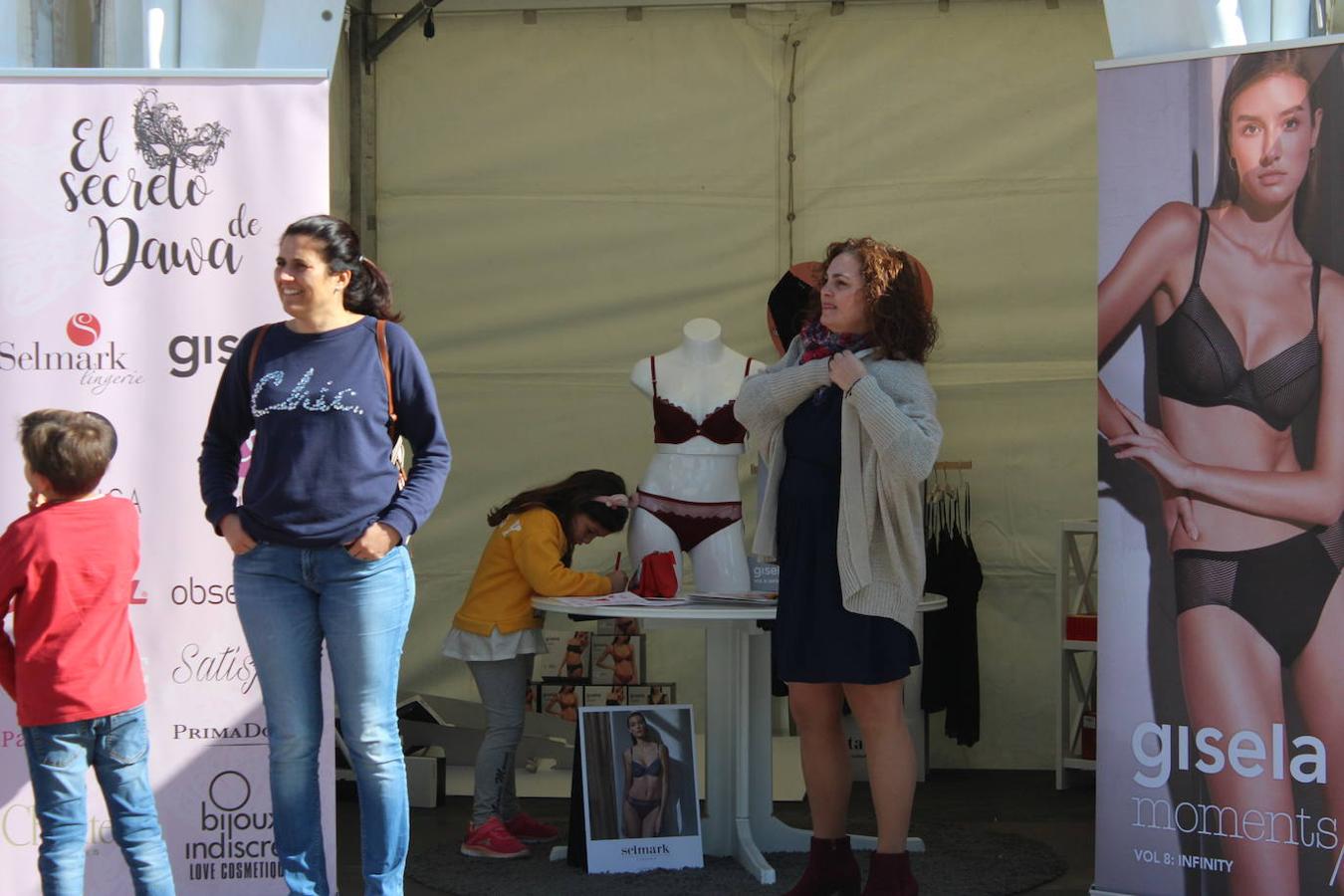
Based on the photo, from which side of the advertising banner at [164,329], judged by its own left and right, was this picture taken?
front

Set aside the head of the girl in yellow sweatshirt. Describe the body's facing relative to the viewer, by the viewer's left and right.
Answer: facing to the right of the viewer

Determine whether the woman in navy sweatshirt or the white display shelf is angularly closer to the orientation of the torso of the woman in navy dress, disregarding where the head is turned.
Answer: the woman in navy sweatshirt

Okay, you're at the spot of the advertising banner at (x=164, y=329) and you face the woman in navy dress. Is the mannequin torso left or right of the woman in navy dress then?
left

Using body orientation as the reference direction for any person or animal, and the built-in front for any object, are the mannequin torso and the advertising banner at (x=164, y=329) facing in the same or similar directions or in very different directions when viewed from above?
same or similar directions

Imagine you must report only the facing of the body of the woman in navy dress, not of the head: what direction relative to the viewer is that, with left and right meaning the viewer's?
facing the viewer and to the left of the viewer

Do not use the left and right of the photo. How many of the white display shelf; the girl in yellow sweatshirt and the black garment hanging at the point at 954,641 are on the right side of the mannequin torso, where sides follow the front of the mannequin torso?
1

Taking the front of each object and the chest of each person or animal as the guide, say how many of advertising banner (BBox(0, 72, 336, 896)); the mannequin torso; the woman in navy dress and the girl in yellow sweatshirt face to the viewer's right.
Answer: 1

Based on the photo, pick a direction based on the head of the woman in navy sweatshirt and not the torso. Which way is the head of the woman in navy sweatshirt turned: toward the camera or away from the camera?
toward the camera

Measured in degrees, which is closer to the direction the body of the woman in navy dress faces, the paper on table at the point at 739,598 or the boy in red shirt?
the boy in red shirt

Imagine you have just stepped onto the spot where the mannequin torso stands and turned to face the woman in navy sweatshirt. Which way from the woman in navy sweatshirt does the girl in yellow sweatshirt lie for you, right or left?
right

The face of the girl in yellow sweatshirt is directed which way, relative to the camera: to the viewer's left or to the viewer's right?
to the viewer's right

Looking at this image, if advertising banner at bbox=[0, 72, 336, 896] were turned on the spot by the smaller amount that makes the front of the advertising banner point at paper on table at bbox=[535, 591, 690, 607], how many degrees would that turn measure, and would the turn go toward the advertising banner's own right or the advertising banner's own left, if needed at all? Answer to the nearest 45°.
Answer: approximately 90° to the advertising banner's own left

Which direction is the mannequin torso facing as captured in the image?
toward the camera

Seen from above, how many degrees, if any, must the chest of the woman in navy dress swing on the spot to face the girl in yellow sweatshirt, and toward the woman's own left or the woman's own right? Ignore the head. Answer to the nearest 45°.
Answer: approximately 90° to the woman's own right

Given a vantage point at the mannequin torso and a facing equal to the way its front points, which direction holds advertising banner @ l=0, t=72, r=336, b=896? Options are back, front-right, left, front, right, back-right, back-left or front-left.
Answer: front-right

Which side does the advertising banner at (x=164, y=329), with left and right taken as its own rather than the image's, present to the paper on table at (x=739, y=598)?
left
